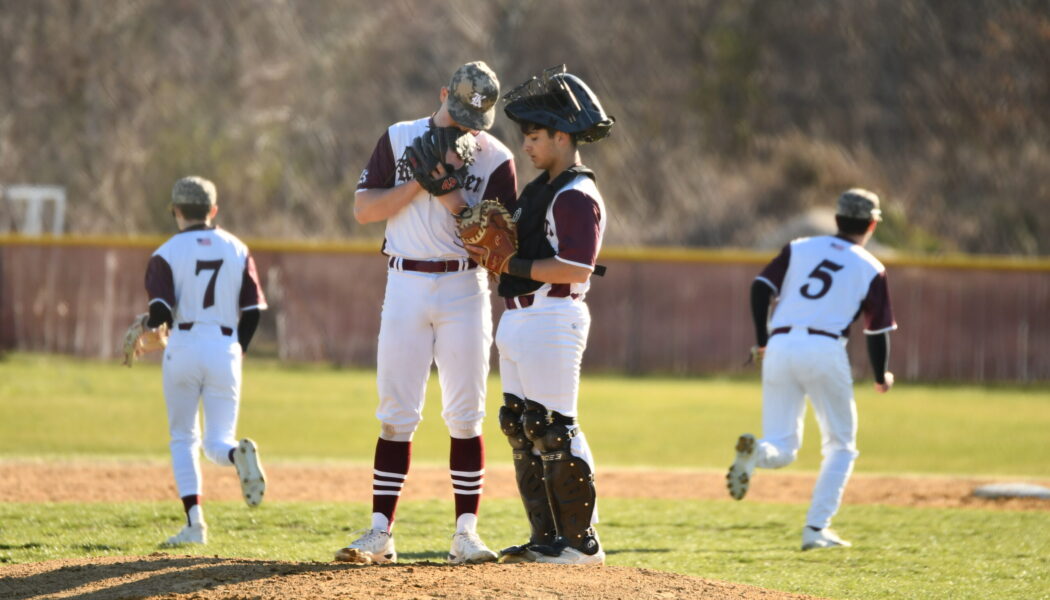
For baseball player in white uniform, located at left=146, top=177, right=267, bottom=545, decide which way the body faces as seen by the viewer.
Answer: away from the camera

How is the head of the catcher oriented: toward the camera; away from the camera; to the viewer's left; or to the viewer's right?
to the viewer's left

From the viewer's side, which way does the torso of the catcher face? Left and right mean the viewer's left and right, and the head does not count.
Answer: facing to the left of the viewer

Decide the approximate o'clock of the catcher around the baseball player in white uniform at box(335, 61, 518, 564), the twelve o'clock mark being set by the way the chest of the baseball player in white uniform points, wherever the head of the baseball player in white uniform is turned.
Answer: The catcher is roughly at 10 o'clock from the baseball player in white uniform.

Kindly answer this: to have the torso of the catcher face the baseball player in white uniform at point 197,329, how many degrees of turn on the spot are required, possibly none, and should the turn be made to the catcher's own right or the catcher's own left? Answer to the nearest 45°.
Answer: approximately 45° to the catcher's own right

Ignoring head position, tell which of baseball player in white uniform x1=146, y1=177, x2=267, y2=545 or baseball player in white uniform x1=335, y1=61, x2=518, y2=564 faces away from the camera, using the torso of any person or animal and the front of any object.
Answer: baseball player in white uniform x1=146, y1=177, x2=267, y2=545

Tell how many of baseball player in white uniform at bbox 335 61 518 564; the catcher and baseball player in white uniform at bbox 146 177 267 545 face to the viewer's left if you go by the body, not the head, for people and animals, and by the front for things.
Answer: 1

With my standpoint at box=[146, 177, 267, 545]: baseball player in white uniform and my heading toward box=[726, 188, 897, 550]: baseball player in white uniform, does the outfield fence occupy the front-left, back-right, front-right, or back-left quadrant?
front-left

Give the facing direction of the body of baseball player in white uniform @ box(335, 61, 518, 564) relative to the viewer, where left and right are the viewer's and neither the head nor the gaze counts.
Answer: facing the viewer

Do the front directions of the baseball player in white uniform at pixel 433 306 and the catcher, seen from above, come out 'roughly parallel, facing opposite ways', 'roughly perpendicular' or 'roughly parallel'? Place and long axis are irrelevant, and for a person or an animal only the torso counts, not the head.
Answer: roughly perpendicular

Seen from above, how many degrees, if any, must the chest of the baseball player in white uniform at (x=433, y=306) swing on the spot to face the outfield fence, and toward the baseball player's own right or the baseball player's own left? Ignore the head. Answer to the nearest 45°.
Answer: approximately 180°

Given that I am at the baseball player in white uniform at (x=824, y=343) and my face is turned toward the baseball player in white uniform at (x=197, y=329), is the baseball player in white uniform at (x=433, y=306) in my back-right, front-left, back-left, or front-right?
front-left

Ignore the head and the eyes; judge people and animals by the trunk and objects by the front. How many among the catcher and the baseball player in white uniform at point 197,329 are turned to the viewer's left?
1

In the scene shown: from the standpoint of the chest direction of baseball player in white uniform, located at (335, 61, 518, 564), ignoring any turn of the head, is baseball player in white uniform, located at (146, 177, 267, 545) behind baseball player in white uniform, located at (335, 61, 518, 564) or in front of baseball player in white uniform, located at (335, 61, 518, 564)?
behind

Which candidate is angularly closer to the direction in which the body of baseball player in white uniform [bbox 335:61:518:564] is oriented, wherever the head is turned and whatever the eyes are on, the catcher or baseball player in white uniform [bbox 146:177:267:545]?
the catcher

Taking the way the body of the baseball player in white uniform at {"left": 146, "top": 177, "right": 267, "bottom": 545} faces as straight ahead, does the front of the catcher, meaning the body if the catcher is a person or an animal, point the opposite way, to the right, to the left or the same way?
to the left

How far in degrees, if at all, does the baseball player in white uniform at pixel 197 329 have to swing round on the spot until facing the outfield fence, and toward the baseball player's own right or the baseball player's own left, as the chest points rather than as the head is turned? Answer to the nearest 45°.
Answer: approximately 45° to the baseball player's own right
